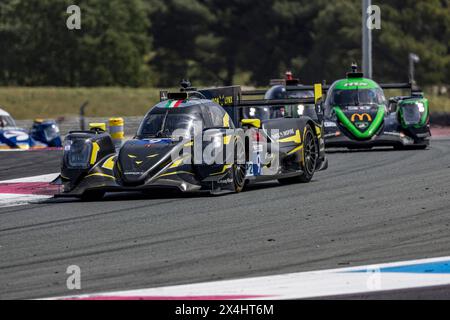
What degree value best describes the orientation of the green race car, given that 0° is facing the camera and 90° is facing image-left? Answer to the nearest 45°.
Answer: approximately 0°

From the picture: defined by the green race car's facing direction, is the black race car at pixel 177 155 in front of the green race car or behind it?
in front

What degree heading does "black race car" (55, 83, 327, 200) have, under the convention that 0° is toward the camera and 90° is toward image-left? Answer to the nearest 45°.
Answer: approximately 45°

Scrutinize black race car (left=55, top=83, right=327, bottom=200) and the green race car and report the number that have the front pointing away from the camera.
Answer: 0

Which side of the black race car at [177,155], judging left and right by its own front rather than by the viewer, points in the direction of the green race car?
back
